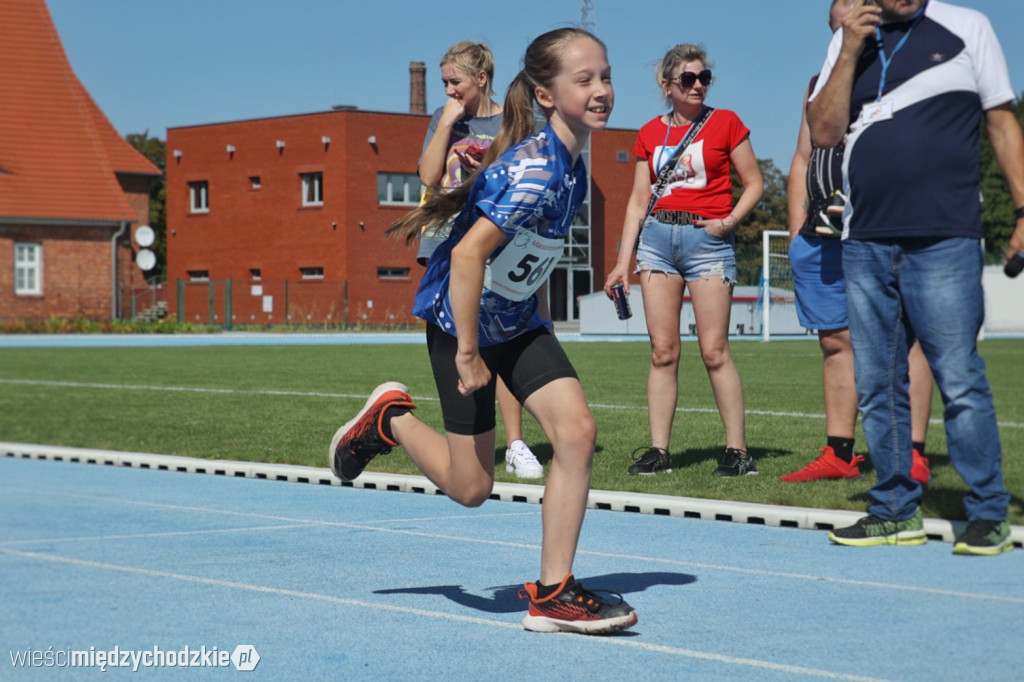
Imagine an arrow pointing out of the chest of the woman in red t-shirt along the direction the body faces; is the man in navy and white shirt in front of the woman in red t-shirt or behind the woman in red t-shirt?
in front

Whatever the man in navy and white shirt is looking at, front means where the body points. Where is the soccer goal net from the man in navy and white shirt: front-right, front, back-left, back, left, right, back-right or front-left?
back-right

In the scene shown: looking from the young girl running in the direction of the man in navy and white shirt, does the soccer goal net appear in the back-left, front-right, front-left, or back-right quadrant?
front-left

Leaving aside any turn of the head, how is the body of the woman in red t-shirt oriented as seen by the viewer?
toward the camera

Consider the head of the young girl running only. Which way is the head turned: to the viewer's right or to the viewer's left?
to the viewer's right

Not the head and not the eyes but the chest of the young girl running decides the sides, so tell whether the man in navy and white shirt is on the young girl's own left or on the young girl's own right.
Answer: on the young girl's own left

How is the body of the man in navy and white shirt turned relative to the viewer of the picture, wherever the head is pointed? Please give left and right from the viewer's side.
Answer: facing the viewer and to the left of the viewer

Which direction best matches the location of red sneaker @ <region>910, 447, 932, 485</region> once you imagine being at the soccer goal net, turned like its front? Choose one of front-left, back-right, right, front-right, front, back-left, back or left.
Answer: front

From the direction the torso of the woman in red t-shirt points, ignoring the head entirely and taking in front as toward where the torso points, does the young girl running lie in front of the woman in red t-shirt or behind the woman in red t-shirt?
in front
